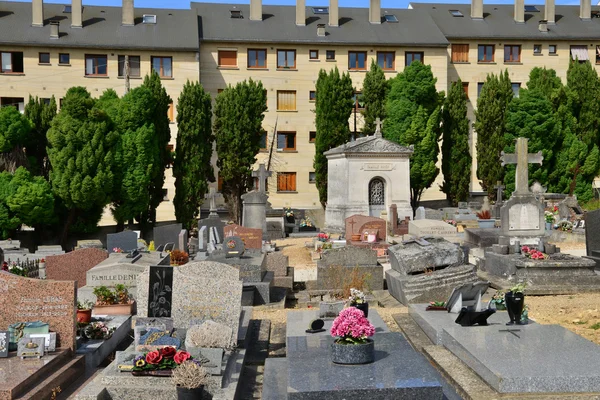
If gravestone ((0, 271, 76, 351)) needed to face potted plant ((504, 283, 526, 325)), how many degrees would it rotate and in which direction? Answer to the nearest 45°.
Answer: approximately 90° to its left

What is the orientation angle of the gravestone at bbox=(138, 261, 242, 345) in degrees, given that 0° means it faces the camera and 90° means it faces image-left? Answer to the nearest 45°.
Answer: approximately 0°

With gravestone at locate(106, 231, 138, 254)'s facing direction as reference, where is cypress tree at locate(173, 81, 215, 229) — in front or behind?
behind

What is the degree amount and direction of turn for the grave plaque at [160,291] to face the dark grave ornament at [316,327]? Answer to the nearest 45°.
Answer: approximately 45° to its left

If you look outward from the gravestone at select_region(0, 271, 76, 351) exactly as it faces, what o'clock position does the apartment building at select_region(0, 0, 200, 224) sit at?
The apartment building is roughly at 6 o'clock from the gravestone.

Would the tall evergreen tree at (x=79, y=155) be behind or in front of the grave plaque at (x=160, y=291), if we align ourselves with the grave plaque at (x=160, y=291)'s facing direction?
behind

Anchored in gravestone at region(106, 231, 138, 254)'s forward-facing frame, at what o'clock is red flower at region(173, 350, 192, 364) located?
The red flower is roughly at 12 o'clock from the gravestone.

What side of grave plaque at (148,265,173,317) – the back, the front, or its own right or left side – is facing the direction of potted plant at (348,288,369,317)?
left
